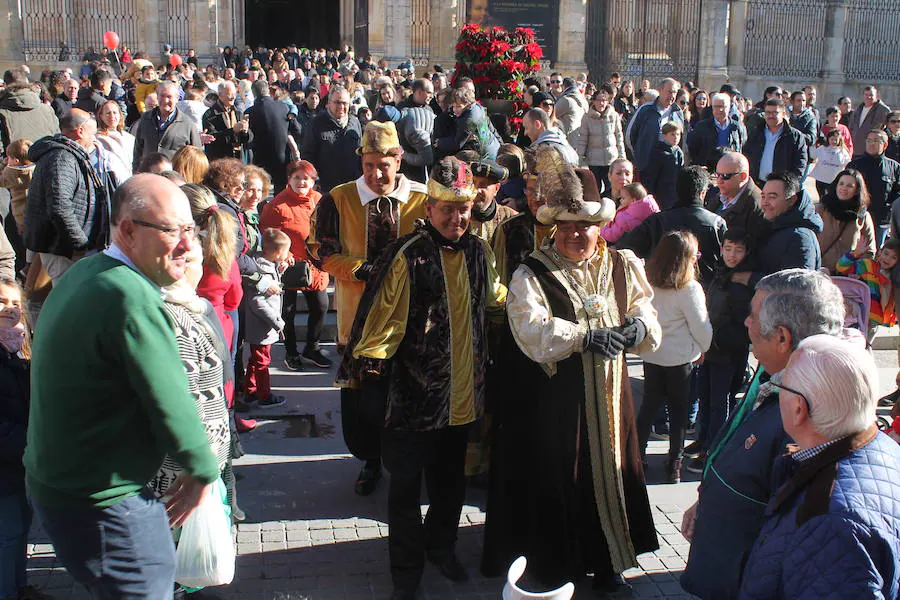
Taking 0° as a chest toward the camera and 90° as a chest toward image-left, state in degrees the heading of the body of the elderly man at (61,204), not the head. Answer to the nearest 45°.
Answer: approximately 270°

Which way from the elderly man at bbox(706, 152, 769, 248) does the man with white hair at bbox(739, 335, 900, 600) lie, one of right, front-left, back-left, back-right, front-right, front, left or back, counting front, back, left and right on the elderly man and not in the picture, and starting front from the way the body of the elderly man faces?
front-left

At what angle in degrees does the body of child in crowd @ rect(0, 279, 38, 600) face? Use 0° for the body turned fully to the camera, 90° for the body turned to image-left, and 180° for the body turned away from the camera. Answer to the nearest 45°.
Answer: approximately 0°

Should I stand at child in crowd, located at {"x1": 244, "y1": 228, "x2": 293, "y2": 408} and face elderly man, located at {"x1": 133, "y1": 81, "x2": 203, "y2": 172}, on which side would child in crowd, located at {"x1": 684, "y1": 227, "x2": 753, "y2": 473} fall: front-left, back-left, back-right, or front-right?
back-right
